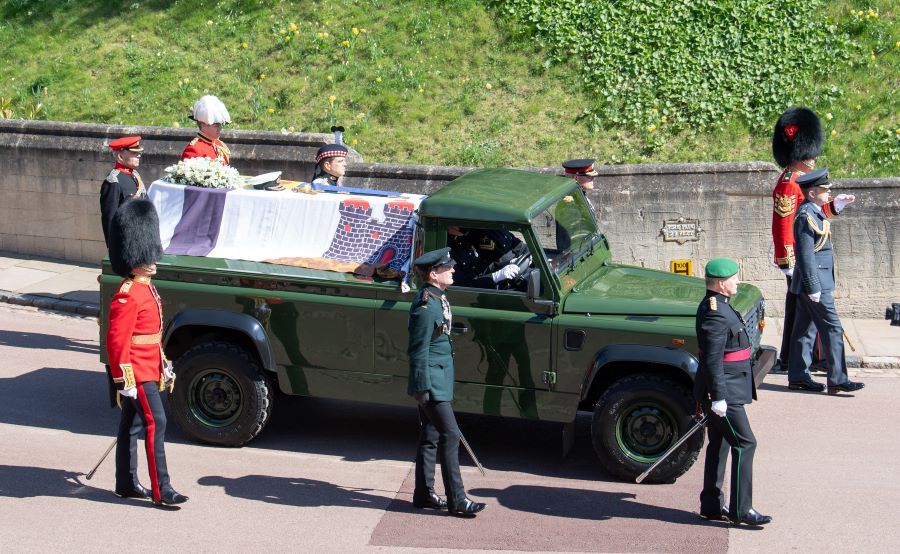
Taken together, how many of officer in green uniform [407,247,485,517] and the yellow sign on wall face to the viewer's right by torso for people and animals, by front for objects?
1

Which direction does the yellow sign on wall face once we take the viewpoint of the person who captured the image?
facing the viewer

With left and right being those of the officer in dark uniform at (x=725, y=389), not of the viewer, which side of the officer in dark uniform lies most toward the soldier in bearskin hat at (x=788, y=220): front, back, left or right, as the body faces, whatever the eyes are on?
left

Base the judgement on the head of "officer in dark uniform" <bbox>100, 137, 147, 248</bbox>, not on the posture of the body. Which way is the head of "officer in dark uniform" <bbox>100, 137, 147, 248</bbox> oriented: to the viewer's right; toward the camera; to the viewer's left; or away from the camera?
to the viewer's right

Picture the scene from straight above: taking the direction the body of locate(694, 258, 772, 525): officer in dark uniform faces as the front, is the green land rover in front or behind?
behind

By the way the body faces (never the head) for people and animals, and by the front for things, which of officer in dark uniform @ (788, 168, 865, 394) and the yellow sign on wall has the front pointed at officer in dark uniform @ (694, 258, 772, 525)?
the yellow sign on wall

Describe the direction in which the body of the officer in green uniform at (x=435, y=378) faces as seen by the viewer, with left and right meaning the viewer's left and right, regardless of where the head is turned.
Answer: facing to the right of the viewer

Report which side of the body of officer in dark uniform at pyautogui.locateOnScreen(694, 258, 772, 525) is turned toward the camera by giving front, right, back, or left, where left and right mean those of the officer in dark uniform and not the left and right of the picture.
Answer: right

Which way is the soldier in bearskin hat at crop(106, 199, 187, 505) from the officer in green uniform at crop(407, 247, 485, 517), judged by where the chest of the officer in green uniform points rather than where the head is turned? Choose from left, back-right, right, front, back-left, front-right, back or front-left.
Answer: back

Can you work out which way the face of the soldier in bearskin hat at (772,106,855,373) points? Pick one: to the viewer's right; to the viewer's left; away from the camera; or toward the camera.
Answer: to the viewer's right

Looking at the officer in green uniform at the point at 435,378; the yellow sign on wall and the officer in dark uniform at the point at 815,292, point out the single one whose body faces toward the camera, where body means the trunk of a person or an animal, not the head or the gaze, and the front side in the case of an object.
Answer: the yellow sign on wall

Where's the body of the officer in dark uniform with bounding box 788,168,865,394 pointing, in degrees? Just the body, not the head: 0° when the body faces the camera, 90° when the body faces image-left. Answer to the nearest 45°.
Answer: approximately 270°

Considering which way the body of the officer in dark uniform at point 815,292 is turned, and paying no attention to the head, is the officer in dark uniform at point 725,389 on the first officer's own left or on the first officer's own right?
on the first officer's own right

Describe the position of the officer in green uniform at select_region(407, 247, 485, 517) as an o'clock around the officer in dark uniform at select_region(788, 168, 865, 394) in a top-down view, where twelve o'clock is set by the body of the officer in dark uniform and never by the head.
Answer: The officer in green uniform is roughly at 4 o'clock from the officer in dark uniform.

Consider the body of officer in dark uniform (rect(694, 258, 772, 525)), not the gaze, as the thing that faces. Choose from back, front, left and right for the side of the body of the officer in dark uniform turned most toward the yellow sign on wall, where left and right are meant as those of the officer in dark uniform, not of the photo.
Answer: left

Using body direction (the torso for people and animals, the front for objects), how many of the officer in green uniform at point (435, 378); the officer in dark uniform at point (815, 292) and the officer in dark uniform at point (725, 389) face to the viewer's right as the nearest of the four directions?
3
